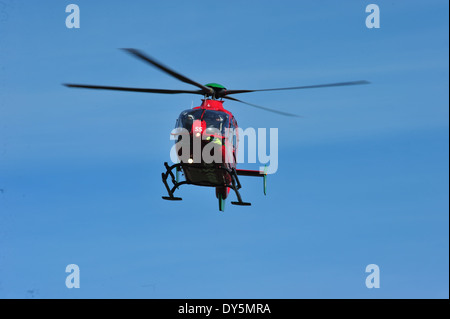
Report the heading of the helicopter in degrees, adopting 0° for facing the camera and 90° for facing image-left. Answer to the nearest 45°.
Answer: approximately 0°
